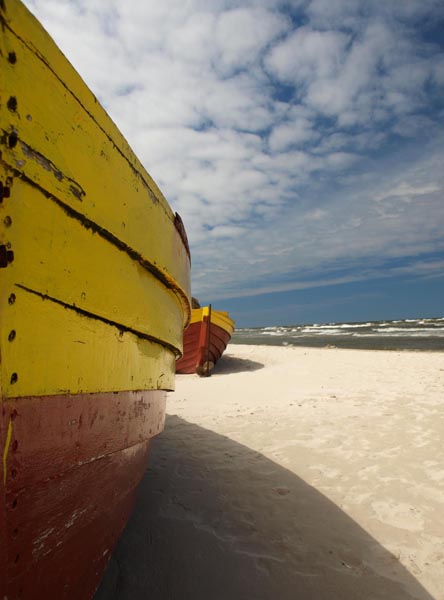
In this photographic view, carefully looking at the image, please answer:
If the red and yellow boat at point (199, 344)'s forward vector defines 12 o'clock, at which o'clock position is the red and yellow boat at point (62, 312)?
the red and yellow boat at point (62, 312) is roughly at 12 o'clock from the red and yellow boat at point (199, 344).

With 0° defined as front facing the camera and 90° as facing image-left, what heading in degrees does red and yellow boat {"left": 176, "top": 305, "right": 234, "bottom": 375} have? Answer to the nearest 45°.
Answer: approximately 0°
